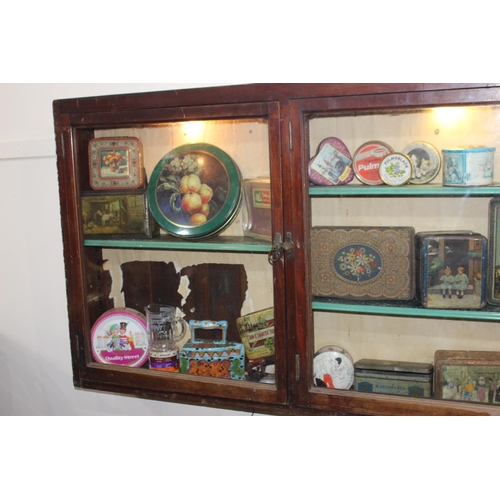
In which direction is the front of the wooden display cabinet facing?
toward the camera
